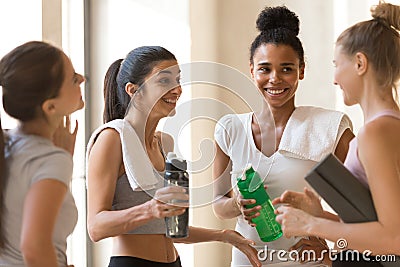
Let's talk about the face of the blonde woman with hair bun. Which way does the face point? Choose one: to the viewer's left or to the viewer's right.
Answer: to the viewer's left

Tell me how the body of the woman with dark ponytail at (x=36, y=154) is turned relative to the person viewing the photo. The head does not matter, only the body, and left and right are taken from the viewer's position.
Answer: facing away from the viewer and to the right of the viewer

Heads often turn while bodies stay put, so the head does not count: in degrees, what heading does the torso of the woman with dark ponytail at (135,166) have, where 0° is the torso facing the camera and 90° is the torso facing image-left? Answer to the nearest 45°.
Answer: approximately 315°

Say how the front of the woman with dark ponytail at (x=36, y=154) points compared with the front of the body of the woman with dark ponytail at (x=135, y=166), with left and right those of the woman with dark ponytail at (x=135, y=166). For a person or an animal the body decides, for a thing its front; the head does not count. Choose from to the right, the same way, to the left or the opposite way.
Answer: to the left

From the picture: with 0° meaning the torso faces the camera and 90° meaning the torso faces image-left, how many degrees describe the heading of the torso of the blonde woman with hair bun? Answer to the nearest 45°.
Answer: approximately 90°

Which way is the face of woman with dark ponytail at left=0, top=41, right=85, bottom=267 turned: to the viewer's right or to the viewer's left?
to the viewer's right
